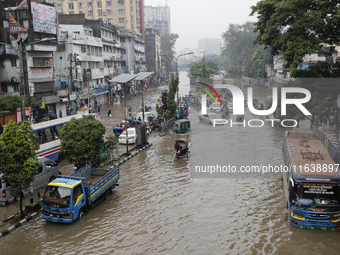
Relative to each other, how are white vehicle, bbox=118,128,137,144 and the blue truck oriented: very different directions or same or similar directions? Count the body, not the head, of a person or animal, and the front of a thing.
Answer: very different directions

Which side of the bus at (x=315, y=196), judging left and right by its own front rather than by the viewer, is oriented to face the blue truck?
right

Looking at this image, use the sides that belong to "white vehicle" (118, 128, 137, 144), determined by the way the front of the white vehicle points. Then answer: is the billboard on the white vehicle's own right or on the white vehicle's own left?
on the white vehicle's own left

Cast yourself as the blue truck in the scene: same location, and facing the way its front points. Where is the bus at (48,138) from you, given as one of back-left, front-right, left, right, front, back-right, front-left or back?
back-right

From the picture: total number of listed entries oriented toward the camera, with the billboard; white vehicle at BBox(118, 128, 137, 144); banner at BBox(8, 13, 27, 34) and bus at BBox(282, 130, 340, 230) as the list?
3
